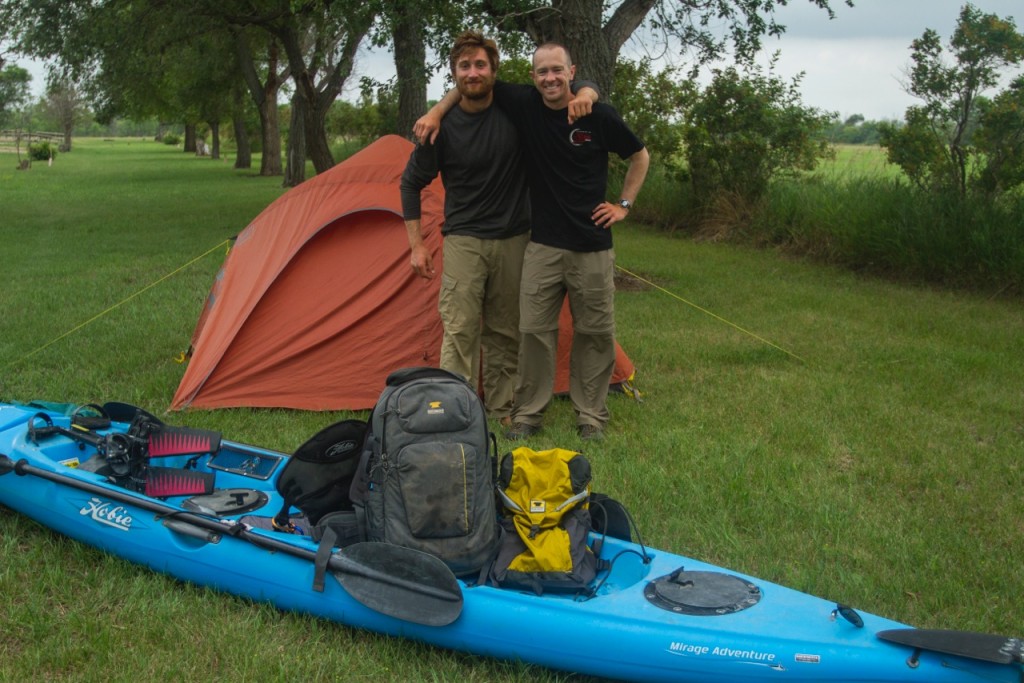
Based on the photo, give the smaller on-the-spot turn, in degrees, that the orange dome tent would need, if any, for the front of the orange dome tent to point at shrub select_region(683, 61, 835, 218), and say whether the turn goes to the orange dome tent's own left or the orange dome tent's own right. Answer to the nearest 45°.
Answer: approximately 135° to the orange dome tent's own left

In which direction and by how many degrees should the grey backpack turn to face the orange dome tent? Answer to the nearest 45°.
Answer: approximately 180°

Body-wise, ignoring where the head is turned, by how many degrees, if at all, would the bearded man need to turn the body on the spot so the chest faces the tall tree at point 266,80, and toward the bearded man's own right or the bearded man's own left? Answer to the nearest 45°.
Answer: approximately 180°

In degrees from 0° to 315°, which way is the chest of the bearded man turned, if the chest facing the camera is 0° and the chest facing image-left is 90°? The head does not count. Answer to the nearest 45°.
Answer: approximately 0°

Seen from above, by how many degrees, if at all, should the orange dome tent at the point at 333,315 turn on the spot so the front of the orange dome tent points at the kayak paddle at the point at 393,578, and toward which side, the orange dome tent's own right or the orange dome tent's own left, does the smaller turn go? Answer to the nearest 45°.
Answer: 0° — it already faces it

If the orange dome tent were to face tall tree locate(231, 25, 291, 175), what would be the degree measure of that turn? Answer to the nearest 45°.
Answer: approximately 180°

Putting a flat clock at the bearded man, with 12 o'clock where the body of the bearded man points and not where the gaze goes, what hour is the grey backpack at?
The grey backpack is roughly at 12 o'clock from the bearded man.
